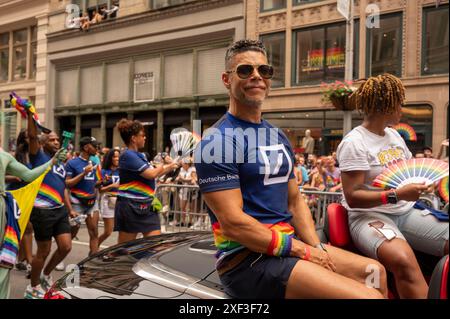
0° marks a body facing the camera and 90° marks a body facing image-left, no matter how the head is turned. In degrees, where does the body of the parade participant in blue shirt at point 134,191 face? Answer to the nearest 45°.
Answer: approximately 270°

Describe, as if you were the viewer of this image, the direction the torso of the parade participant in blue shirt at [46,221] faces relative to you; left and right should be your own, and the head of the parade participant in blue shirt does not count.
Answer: facing the viewer and to the right of the viewer

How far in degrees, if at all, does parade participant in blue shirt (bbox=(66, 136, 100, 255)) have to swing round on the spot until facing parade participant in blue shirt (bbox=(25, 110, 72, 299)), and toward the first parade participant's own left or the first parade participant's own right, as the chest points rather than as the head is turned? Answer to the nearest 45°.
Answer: approximately 45° to the first parade participant's own right

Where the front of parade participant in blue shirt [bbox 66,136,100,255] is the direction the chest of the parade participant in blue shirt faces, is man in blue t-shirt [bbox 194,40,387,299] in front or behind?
in front

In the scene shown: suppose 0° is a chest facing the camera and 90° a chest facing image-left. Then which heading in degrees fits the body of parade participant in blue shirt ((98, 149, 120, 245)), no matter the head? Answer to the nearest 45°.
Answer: approximately 315°

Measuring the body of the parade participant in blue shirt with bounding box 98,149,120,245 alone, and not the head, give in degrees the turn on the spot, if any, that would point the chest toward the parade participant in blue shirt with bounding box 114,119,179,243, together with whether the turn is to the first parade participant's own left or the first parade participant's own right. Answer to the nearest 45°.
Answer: approximately 45° to the first parade participant's own right

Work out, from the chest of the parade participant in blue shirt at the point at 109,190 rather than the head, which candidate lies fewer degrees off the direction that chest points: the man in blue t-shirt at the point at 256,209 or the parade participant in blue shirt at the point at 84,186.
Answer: the man in blue t-shirt

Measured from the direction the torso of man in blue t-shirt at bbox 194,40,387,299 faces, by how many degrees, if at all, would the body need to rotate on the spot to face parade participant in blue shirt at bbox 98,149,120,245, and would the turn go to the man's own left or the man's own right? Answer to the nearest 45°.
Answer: approximately 180°

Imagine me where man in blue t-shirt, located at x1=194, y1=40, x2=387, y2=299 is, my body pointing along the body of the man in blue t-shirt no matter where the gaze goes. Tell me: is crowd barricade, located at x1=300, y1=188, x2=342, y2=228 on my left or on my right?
on my left

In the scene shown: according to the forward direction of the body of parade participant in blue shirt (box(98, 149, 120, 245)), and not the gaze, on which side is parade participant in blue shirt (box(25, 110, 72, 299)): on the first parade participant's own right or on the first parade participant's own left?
on the first parade participant's own right
